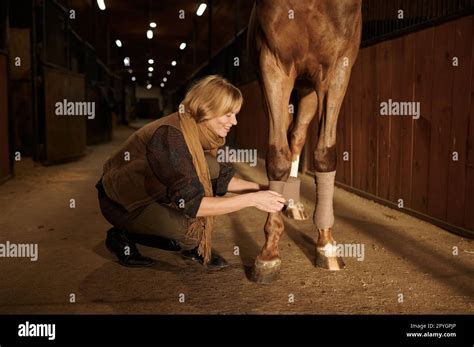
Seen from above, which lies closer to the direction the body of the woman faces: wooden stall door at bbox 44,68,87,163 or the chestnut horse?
the chestnut horse

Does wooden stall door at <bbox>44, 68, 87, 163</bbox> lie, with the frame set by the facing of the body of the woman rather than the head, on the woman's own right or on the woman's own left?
on the woman's own left

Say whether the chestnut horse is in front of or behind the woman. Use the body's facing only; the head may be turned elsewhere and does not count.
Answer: in front

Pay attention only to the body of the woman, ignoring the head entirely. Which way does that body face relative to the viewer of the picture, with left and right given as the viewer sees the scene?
facing to the right of the viewer
